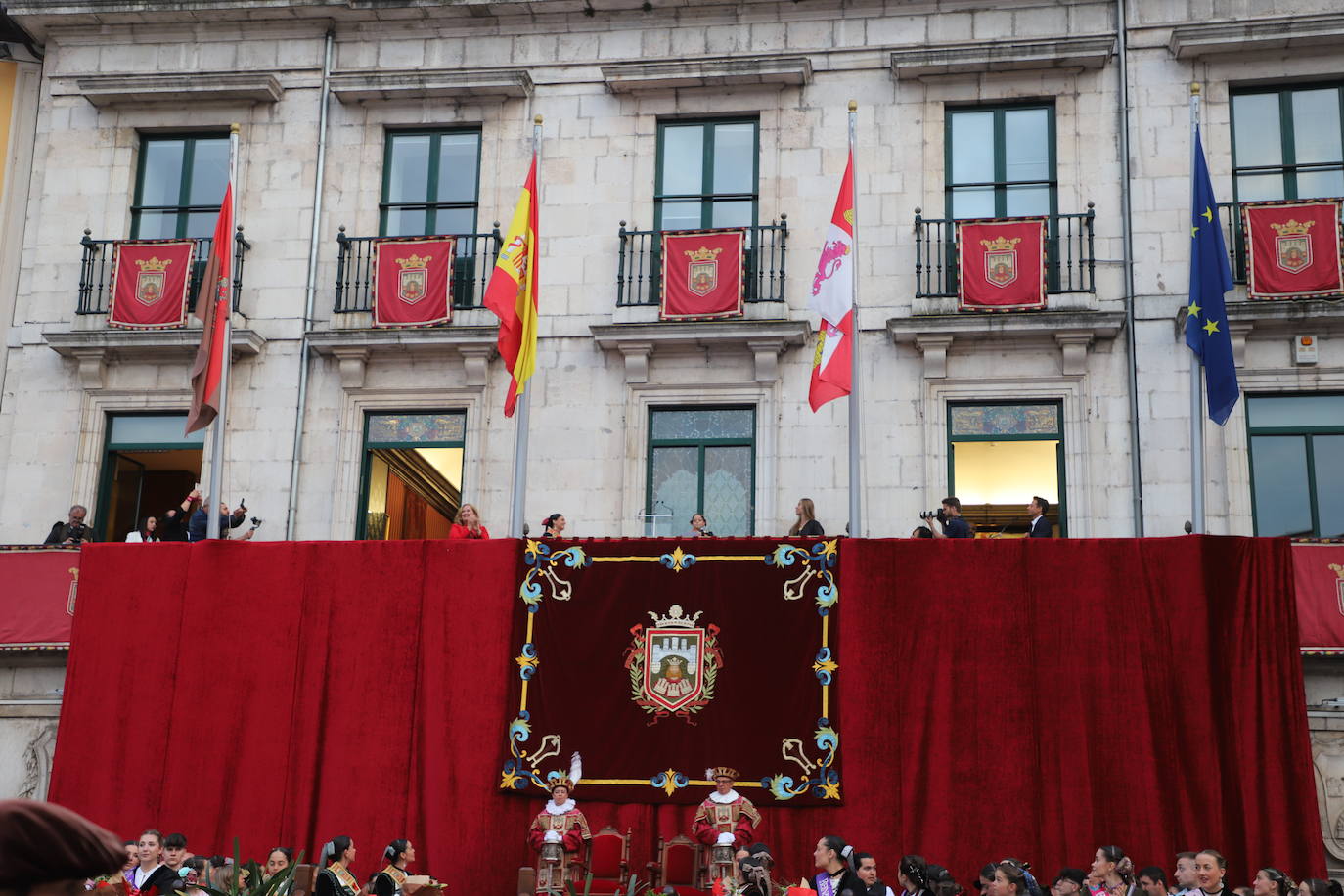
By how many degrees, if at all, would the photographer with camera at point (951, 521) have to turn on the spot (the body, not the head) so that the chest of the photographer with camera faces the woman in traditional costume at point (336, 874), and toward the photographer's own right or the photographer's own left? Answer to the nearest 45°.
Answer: approximately 45° to the photographer's own left

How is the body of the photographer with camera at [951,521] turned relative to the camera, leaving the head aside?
to the viewer's left

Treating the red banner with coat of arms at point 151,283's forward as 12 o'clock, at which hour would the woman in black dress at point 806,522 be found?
The woman in black dress is roughly at 10 o'clock from the red banner with coat of arms.

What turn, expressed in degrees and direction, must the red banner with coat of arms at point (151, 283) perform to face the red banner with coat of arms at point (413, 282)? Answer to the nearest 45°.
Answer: approximately 45° to its left

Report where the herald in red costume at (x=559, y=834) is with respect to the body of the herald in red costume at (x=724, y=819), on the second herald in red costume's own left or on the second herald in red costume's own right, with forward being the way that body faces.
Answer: on the second herald in red costume's own right
